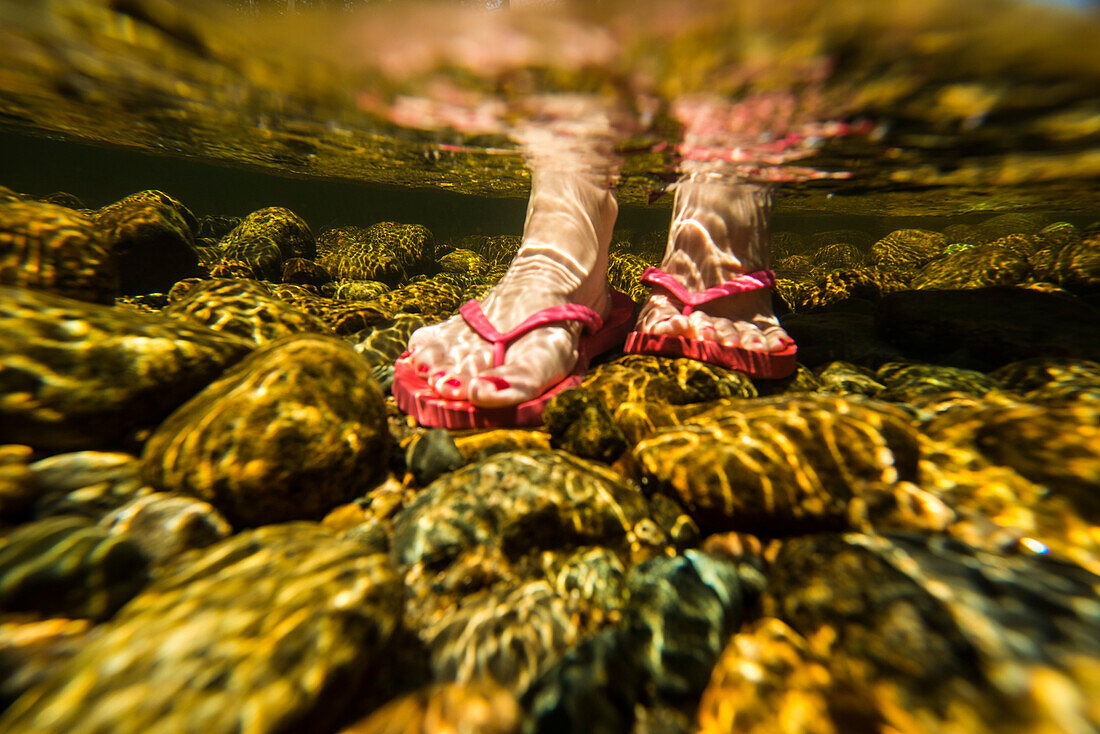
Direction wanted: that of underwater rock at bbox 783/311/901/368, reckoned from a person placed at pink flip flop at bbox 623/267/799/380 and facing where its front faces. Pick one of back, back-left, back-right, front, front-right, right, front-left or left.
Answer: back-left

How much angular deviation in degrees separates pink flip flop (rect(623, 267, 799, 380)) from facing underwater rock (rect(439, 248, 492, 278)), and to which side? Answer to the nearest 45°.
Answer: approximately 135° to its right

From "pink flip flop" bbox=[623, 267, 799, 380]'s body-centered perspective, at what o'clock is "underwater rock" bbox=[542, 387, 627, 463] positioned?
The underwater rock is roughly at 1 o'clock from the pink flip flop.

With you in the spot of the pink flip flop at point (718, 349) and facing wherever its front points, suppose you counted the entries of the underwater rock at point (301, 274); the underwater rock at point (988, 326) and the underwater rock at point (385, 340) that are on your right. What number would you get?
2

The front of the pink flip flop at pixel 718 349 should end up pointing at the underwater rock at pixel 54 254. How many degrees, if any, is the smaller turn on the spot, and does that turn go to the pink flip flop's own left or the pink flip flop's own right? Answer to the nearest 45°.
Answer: approximately 90° to the pink flip flop's own right

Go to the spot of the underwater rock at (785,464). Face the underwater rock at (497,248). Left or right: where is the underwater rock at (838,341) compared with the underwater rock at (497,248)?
right

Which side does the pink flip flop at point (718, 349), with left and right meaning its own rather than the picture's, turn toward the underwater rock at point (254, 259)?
right

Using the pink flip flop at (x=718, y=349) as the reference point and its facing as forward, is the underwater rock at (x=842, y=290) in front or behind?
behind

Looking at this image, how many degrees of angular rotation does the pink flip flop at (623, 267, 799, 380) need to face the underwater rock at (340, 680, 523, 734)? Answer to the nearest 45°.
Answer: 0° — it already faces it

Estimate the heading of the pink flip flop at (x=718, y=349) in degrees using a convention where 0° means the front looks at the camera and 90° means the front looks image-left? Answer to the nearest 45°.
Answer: approximately 0°
